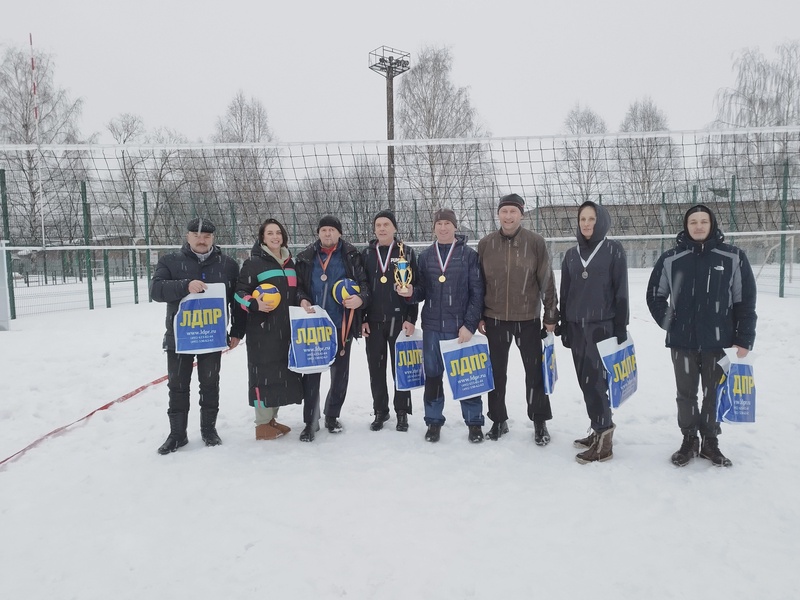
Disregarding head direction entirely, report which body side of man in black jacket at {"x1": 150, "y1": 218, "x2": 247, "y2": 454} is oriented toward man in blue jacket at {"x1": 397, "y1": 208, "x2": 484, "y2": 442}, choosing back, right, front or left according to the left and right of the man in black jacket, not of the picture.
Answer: left

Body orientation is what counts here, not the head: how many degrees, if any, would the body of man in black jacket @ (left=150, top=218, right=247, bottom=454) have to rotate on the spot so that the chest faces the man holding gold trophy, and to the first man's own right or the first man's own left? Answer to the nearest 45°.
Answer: approximately 90° to the first man's own left

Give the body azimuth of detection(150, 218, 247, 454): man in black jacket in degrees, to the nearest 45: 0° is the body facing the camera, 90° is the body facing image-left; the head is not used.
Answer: approximately 0°

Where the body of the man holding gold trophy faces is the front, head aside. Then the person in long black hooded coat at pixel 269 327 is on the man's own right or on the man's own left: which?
on the man's own right

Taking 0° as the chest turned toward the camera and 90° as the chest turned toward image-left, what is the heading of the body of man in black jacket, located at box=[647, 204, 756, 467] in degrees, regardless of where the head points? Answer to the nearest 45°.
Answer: approximately 0°
